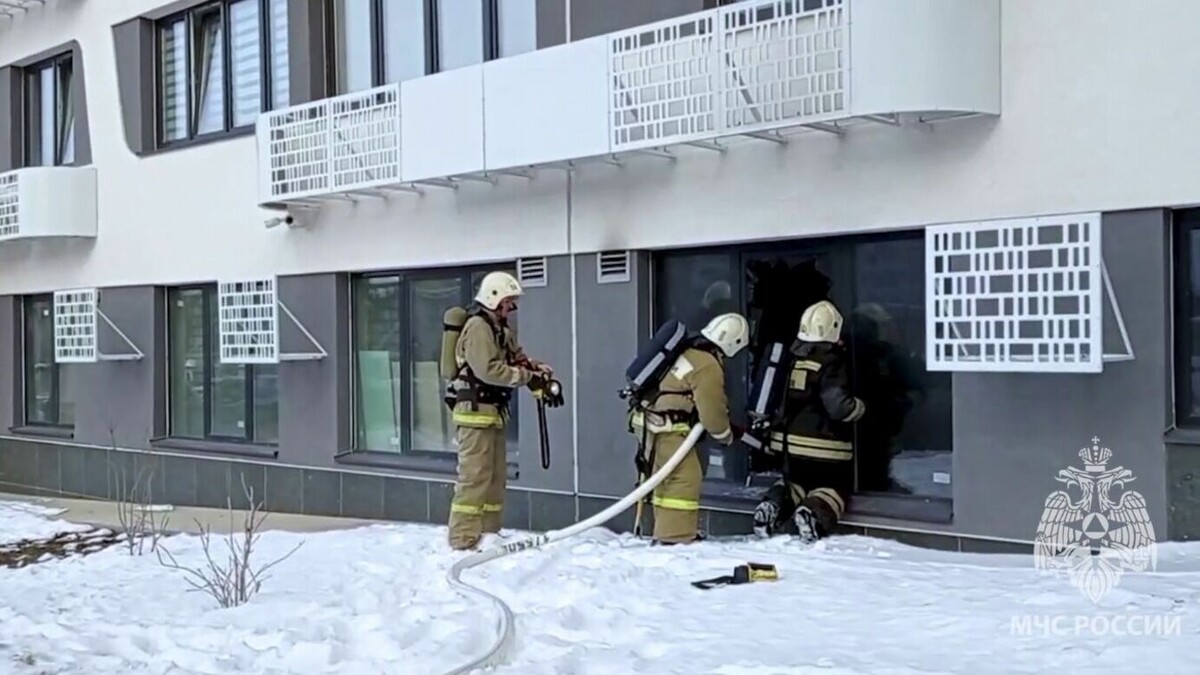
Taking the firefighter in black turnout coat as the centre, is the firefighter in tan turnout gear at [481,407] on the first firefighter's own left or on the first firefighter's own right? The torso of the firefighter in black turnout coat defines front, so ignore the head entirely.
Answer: on the first firefighter's own left

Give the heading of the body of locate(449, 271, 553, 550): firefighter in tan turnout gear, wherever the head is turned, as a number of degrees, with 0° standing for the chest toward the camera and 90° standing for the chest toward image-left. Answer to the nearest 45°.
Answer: approximately 270°

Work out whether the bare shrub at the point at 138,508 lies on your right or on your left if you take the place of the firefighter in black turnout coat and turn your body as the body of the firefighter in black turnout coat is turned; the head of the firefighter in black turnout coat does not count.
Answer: on your left

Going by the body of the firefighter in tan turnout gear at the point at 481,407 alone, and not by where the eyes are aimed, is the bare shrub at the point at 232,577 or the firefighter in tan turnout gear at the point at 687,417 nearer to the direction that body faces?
the firefighter in tan turnout gear

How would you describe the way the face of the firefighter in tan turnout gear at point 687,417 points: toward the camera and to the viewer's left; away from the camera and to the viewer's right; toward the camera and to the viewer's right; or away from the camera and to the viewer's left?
away from the camera and to the viewer's right

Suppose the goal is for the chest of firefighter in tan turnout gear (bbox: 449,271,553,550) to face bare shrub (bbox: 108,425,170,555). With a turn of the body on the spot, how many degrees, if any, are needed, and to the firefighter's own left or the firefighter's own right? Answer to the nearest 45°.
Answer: approximately 135° to the firefighter's own left

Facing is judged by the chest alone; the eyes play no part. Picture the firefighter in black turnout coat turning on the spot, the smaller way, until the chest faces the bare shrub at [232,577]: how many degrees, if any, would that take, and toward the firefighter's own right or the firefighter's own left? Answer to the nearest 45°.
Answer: approximately 135° to the firefighter's own left

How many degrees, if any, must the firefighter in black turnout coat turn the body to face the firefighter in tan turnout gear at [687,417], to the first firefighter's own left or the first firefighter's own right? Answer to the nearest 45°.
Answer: approximately 135° to the first firefighter's own left

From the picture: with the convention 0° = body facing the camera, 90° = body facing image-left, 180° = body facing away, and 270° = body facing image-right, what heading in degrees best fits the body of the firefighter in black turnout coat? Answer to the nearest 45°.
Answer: approximately 225°

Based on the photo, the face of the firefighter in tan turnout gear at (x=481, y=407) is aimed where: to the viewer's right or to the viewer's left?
to the viewer's right
